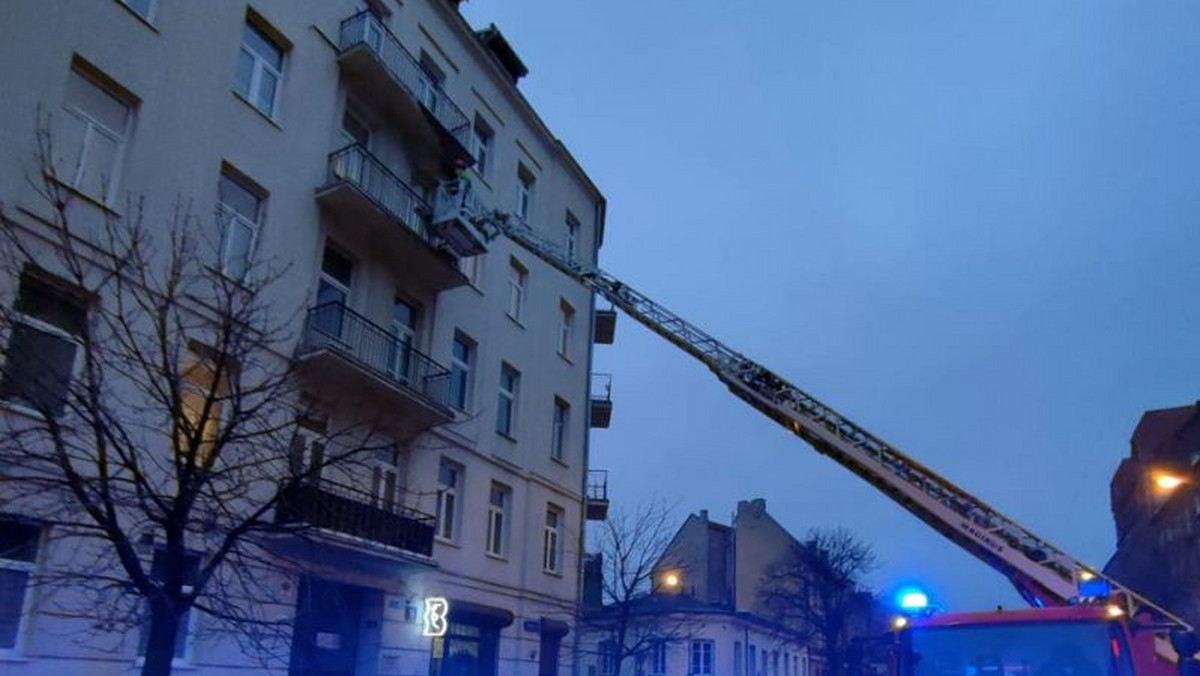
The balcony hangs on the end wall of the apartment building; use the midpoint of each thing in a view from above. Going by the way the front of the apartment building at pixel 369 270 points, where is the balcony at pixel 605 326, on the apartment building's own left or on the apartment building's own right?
on the apartment building's own left

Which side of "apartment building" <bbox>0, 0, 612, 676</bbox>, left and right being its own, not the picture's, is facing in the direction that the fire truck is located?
front

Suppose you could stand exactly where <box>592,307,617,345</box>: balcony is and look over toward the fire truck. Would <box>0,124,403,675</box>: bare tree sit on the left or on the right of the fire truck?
right
